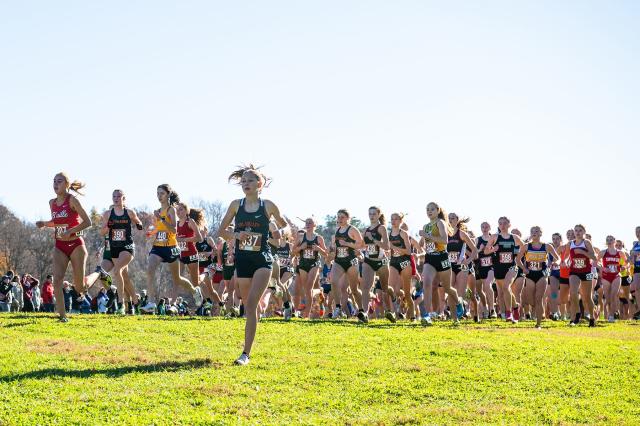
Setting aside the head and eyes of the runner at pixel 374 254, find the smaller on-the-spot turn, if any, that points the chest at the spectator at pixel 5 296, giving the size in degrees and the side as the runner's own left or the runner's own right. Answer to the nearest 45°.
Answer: approximately 90° to the runner's own right

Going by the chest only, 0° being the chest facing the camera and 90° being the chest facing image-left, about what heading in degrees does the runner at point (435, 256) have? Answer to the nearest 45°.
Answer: approximately 45°

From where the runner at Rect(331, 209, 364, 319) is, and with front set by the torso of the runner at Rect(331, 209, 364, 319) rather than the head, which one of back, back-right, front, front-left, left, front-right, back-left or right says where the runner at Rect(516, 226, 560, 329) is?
back-left

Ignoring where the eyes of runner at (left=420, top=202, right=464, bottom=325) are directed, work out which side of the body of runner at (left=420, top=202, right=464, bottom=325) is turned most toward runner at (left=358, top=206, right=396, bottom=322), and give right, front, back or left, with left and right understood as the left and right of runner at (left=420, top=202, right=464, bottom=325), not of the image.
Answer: right

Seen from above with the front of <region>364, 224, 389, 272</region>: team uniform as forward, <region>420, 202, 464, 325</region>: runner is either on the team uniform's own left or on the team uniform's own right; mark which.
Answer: on the team uniform's own left

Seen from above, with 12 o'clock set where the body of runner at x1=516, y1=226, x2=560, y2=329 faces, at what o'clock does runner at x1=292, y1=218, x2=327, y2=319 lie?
runner at x1=292, y1=218, x2=327, y2=319 is roughly at 3 o'clock from runner at x1=516, y1=226, x2=560, y2=329.

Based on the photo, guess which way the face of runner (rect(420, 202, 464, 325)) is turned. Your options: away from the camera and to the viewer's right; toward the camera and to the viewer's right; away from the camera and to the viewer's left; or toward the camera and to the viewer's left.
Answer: toward the camera and to the viewer's left

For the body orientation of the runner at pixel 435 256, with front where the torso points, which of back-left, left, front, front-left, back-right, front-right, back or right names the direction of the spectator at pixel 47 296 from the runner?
right

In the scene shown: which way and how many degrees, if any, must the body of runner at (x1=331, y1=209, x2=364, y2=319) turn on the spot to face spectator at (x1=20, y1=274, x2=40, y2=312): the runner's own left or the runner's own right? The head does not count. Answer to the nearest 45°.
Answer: approximately 90° to the runner's own right
